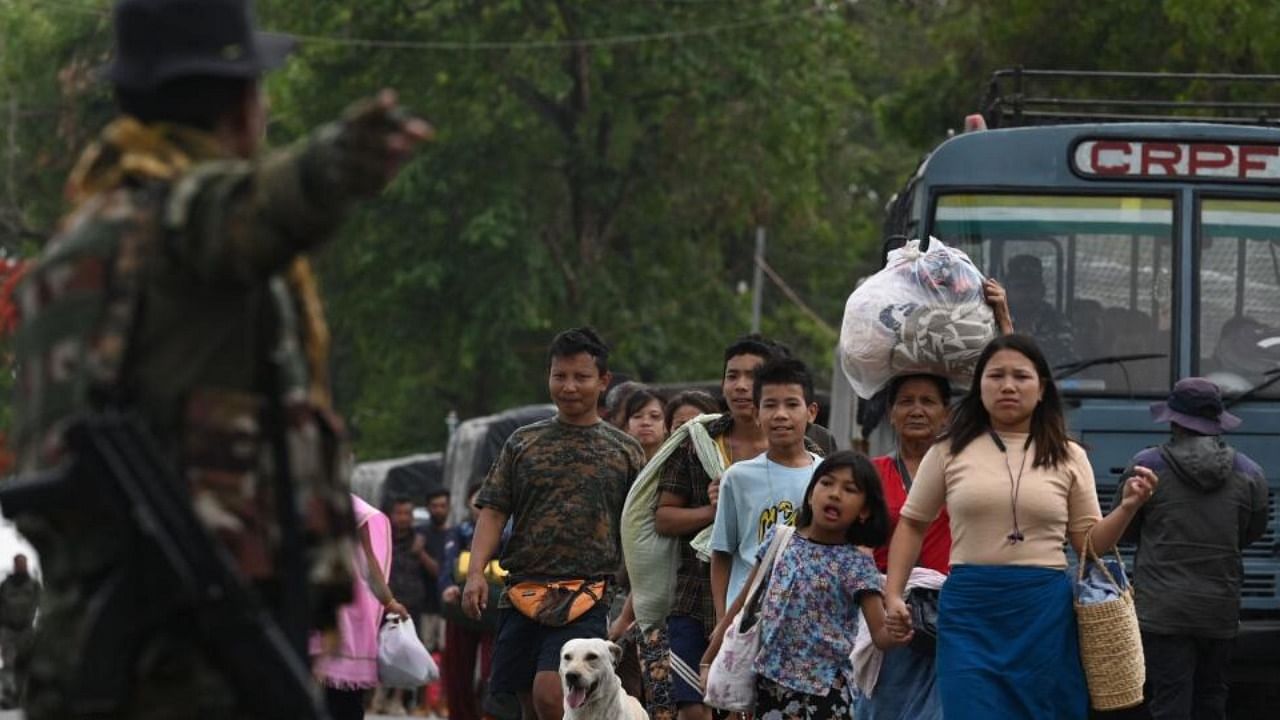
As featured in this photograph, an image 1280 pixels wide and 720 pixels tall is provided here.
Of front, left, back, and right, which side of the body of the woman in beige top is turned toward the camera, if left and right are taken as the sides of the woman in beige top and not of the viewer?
front

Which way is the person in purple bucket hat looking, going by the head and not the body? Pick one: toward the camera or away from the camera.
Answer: away from the camera

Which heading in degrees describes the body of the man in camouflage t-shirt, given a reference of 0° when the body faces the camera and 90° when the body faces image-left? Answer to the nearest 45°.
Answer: approximately 0°

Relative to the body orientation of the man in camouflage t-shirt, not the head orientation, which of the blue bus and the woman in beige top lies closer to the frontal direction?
the woman in beige top

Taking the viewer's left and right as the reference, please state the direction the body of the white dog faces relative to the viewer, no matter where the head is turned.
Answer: facing the viewer and to the left of the viewer

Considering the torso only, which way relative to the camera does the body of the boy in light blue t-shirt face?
toward the camera

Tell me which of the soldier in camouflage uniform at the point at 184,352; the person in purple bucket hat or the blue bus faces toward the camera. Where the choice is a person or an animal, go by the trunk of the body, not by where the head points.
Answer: the blue bus

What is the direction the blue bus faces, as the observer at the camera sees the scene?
facing the viewer

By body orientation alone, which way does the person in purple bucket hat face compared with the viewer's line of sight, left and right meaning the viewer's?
facing away from the viewer
